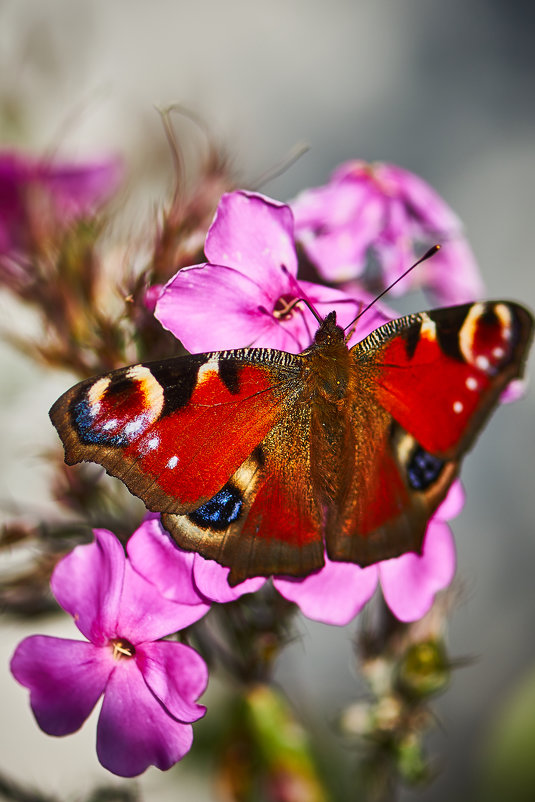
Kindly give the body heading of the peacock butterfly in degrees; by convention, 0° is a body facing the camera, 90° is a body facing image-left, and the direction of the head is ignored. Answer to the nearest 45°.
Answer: approximately 180°
